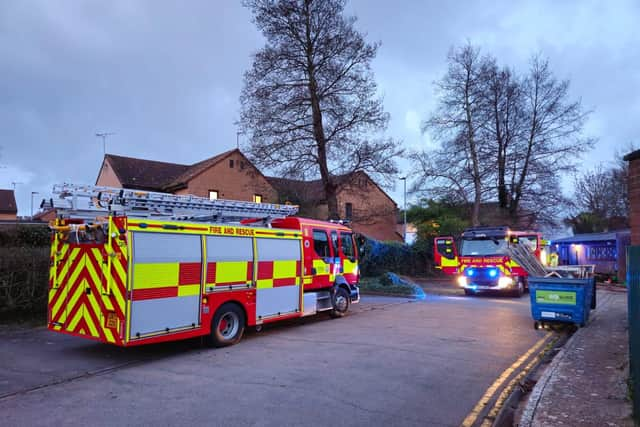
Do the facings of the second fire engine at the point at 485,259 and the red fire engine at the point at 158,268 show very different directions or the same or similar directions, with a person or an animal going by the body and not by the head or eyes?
very different directions

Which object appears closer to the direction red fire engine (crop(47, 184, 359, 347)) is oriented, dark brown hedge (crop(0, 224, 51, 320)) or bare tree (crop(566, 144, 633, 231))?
the bare tree

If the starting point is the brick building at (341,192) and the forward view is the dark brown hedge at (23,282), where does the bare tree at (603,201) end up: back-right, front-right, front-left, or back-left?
back-left

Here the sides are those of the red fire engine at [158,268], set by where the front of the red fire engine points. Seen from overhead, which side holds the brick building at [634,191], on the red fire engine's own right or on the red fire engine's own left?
on the red fire engine's own right

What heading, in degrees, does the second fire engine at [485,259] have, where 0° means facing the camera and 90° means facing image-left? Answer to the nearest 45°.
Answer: approximately 0°

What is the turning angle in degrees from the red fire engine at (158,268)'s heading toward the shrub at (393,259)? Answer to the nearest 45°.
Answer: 0° — it already faces it

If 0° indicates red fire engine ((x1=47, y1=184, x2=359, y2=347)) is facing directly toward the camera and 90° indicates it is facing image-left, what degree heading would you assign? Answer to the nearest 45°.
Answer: approximately 225°

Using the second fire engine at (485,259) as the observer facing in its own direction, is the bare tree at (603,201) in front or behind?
behind

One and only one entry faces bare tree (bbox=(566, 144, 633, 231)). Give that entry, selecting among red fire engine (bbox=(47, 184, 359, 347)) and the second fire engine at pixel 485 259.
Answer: the red fire engine

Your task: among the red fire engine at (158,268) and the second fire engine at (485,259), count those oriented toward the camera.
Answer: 1
